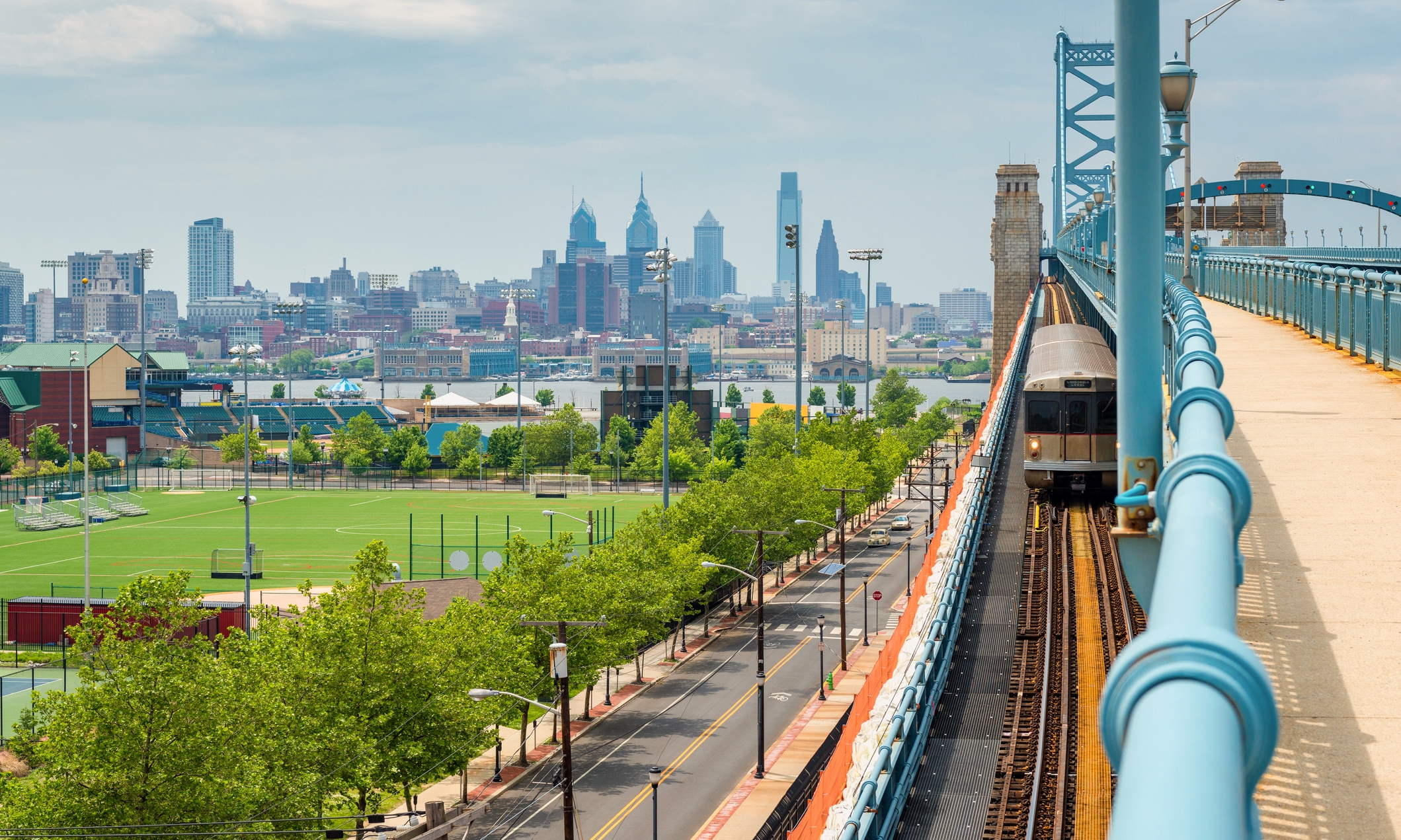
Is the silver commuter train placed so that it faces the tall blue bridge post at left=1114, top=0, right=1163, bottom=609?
yes

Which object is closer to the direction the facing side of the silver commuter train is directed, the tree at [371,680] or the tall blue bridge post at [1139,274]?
the tall blue bridge post

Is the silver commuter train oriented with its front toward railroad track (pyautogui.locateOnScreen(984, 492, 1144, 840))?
yes

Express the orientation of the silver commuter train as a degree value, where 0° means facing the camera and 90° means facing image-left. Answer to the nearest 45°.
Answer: approximately 0°

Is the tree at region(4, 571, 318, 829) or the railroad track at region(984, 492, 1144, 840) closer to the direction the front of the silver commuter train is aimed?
the railroad track

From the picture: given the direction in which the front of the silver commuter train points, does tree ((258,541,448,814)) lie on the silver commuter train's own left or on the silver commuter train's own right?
on the silver commuter train's own right
